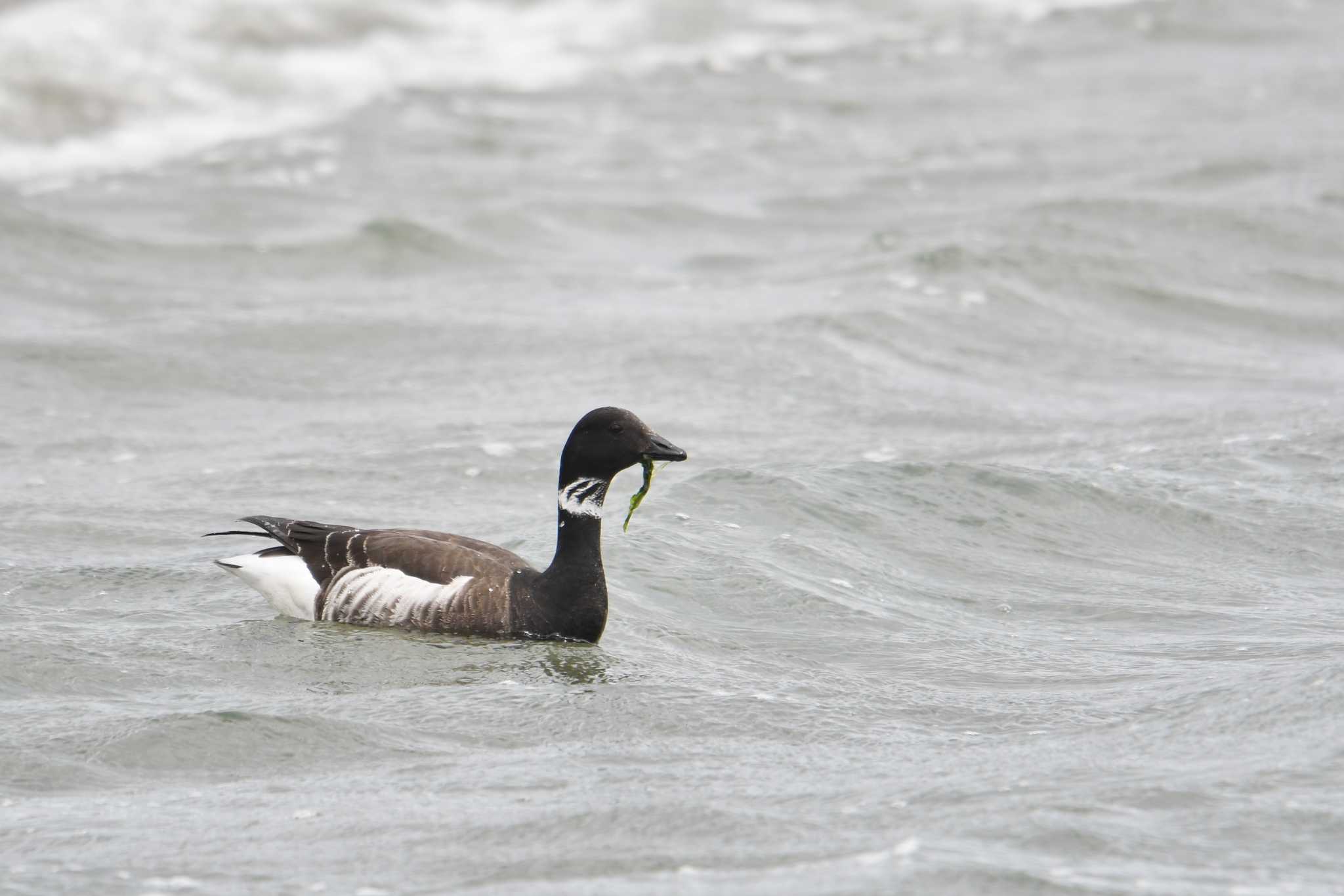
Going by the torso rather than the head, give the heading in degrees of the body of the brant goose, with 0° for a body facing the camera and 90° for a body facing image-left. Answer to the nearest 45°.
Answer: approximately 270°
